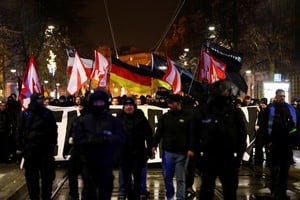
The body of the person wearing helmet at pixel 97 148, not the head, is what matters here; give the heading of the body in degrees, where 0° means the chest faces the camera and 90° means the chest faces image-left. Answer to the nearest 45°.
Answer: approximately 0°

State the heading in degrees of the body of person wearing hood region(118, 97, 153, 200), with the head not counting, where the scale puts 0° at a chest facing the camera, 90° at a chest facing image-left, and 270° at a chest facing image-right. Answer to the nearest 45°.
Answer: approximately 0°

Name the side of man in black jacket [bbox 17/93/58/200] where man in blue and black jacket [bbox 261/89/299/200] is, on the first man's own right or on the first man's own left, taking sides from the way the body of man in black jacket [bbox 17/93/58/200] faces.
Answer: on the first man's own left

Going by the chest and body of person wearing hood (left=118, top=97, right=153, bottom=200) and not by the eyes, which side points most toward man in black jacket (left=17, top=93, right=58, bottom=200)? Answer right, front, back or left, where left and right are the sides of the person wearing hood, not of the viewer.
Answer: right
